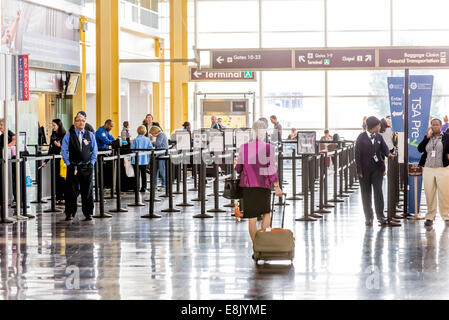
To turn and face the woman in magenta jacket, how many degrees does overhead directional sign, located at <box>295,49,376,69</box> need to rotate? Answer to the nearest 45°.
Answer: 0° — it already faces them

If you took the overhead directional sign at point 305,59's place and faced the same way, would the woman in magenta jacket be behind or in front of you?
in front

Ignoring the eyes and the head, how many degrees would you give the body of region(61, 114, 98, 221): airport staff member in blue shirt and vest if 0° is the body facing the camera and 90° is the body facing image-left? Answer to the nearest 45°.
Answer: approximately 0°

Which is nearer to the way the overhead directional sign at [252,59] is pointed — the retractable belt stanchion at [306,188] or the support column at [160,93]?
the retractable belt stanchion

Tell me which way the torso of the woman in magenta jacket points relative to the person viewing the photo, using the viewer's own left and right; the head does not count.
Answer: facing away from the viewer

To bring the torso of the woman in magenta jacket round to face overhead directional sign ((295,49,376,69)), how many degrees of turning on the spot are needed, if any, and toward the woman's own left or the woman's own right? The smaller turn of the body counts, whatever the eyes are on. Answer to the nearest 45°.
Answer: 0° — they already face it

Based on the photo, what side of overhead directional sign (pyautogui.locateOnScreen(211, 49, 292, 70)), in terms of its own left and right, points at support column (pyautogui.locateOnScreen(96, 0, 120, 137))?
right

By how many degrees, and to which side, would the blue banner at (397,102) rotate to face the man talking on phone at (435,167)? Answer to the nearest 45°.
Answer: approximately 45° to its left

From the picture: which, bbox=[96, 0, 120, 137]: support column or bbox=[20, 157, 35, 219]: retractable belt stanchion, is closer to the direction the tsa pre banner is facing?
the retractable belt stanchion

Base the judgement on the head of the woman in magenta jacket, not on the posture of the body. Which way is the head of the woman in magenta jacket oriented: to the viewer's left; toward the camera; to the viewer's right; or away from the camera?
away from the camera

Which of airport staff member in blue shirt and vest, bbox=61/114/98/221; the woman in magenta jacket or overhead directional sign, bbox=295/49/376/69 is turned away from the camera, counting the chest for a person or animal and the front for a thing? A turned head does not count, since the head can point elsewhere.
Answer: the woman in magenta jacket

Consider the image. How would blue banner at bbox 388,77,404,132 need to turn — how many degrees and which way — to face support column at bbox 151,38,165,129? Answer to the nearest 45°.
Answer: approximately 135° to its right
